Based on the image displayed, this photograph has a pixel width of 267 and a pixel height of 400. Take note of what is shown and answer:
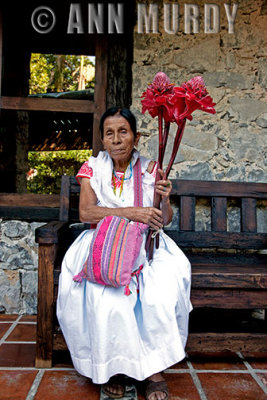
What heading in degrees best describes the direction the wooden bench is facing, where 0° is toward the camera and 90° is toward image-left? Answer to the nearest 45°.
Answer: approximately 0°

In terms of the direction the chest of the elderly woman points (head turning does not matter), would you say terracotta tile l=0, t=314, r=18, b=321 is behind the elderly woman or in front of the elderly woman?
behind

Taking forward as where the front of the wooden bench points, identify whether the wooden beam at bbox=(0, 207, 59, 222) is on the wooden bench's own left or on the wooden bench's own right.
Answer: on the wooden bench's own right

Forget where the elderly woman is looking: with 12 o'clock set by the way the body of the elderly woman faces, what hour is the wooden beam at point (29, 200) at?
The wooden beam is roughly at 5 o'clock from the elderly woman.

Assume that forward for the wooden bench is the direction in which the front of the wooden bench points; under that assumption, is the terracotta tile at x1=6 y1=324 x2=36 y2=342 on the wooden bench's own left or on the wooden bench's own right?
on the wooden bench's own right

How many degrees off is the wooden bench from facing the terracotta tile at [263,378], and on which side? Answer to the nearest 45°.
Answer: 0° — it already faces it

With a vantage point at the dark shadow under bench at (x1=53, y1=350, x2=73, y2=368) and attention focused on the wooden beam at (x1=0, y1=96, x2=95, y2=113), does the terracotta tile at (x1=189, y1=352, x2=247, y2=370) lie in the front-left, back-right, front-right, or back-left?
back-right

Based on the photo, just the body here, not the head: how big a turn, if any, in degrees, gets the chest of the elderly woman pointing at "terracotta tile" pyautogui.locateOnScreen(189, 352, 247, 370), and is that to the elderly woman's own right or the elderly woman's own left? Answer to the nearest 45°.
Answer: approximately 135° to the elderly woman's own left

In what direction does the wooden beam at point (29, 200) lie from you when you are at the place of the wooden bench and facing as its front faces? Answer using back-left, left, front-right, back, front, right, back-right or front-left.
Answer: right

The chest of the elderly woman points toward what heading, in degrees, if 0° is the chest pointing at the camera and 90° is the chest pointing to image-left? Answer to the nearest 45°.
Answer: approximately 0°
